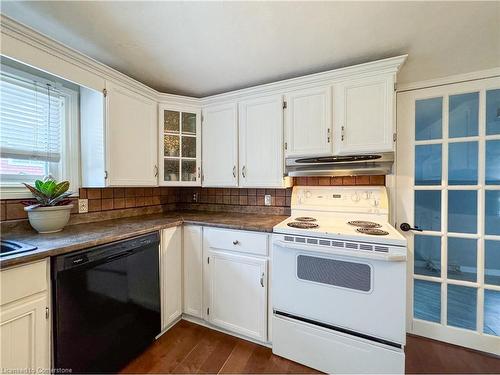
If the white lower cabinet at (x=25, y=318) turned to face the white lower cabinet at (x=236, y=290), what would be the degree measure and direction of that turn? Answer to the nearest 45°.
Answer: approximately 45° to its left

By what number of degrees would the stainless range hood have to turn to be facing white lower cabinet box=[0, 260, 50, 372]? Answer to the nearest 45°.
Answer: approximately 45° to its right

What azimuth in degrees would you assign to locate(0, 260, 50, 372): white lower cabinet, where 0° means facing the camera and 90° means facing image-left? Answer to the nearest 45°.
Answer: approximately 315°

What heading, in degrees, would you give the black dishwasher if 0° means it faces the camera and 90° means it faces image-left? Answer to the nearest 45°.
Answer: approximately 315°

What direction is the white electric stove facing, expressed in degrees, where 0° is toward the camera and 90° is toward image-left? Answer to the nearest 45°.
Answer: approximately 0°

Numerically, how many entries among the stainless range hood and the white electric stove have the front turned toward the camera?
2
